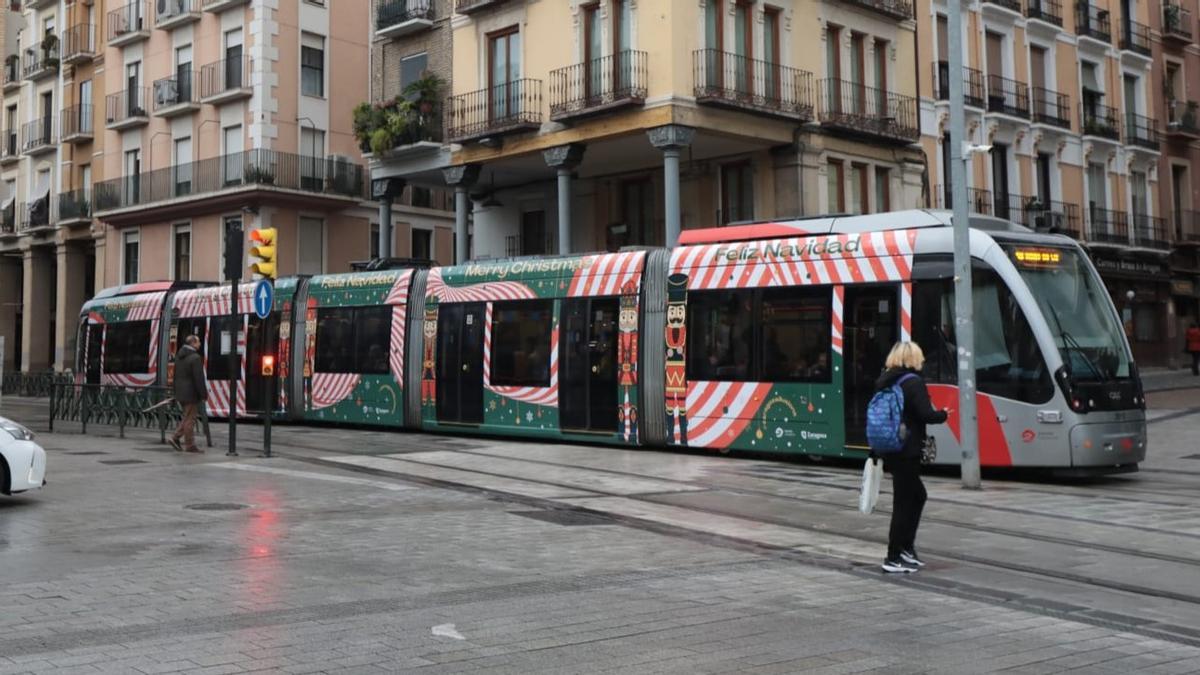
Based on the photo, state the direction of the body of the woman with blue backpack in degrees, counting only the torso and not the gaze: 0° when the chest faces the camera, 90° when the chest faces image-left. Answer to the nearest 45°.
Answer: approximately 225°

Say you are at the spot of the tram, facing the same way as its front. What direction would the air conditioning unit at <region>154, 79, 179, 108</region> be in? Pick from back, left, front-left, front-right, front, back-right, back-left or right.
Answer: back

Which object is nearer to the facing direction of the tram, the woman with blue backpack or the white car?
the woman with blue backpack

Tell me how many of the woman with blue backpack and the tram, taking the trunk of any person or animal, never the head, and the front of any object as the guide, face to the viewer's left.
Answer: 0

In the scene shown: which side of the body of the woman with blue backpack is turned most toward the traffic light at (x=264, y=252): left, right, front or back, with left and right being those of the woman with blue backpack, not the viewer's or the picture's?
left

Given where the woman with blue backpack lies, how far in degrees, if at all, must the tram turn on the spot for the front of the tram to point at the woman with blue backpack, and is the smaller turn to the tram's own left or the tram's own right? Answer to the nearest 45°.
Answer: approximately 45° to the tram's own right

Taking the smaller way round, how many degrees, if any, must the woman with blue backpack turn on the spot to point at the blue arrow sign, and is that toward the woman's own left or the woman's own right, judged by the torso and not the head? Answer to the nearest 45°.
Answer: approximately 90° to the woman's own left

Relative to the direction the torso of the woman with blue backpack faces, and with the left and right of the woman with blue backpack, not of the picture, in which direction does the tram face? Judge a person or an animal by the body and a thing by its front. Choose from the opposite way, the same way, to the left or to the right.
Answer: to the right

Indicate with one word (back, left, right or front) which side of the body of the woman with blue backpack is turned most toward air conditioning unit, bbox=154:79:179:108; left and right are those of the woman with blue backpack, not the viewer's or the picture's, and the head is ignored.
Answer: left

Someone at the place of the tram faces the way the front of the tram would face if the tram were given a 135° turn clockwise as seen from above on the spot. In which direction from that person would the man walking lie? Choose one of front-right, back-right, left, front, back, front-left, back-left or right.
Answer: front

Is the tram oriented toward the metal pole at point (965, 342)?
yes

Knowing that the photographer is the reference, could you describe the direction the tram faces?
facing the viewer and to the right of the viewer

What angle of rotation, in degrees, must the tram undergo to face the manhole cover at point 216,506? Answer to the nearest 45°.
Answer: approximately 90° to its right
